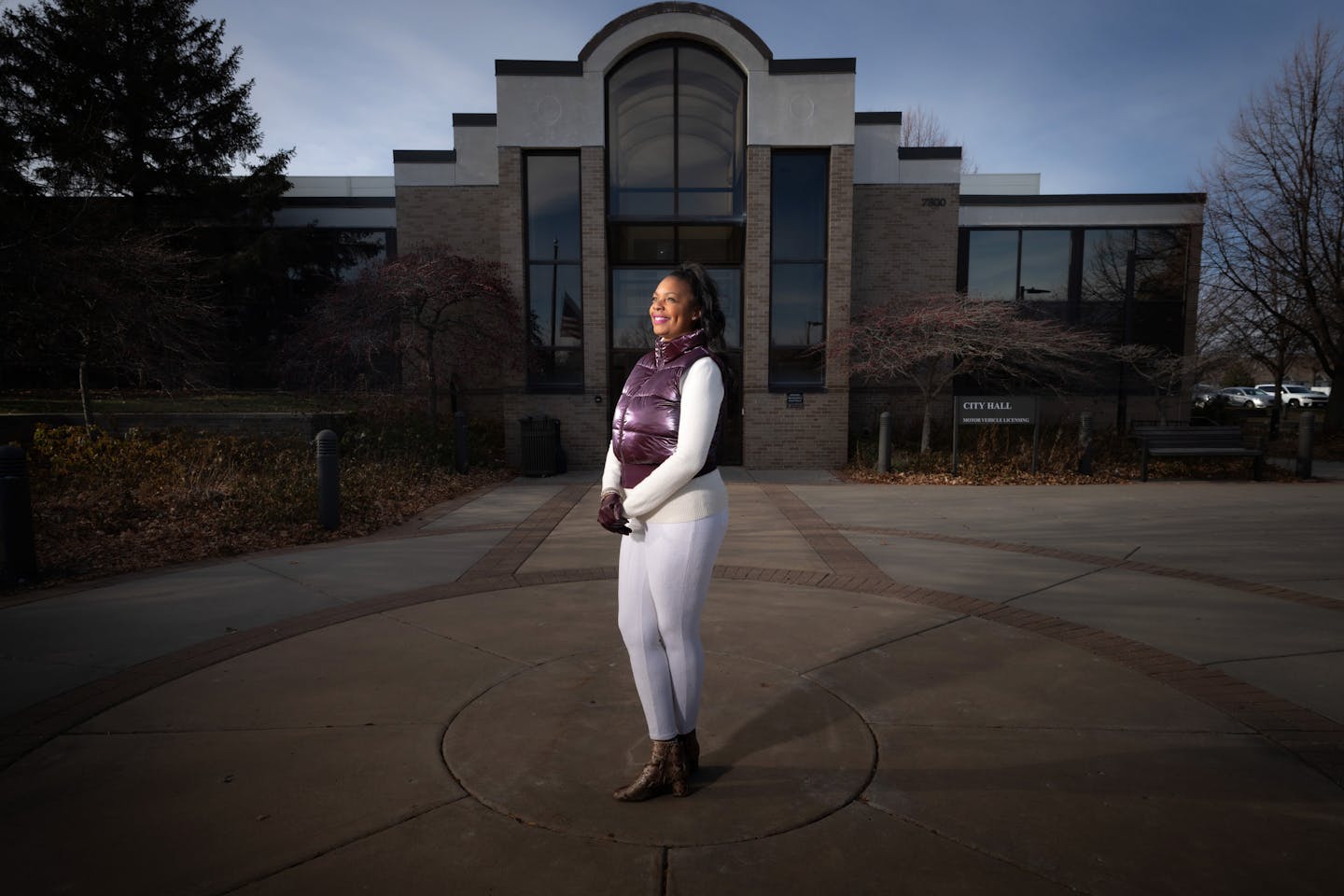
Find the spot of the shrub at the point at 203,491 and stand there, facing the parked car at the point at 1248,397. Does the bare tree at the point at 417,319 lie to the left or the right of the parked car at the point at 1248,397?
left

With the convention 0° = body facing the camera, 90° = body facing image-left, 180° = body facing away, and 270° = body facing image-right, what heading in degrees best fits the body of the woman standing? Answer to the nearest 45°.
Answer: approximately 45°

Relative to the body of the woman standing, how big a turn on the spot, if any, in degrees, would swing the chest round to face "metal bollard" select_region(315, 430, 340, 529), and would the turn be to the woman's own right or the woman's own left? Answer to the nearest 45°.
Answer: approximately 90° to the woman's own right

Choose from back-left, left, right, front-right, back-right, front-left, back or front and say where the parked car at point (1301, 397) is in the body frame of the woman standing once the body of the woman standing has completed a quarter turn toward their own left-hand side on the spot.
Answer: left

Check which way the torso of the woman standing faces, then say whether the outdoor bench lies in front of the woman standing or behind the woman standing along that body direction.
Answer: behind

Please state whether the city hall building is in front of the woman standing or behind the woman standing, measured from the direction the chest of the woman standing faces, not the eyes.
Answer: behind

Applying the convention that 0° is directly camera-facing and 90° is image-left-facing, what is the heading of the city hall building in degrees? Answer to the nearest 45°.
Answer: approximately 0°

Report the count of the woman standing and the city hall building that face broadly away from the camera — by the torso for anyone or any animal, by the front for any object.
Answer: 0

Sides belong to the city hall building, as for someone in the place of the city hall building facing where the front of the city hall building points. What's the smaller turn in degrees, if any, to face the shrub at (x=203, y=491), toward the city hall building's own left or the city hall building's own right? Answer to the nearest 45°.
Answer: approximately 45° to the city hall building's own right

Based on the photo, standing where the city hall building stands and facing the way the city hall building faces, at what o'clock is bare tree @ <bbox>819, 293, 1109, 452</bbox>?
The bare tree is roughly at 9 o'clock from the city hall building.

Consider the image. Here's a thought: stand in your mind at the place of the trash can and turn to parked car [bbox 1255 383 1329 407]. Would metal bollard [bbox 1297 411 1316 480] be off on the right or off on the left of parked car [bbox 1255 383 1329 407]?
right

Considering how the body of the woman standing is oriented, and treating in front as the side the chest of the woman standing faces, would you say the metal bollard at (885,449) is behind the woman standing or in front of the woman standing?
behind

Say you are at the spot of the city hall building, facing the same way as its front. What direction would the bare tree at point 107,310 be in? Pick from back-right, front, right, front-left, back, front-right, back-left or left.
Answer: front-right
